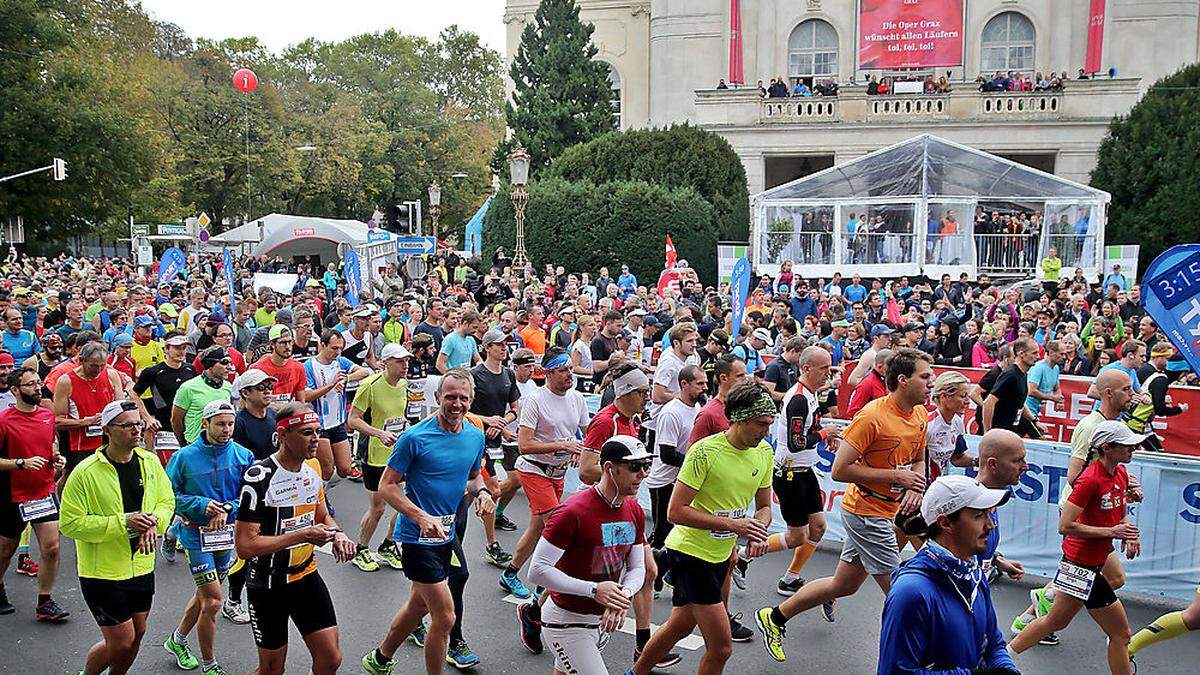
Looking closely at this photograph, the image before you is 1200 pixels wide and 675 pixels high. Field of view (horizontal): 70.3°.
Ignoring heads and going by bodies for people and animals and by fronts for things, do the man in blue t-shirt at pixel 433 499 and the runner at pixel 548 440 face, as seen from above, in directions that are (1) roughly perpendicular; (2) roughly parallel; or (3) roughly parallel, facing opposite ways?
roughly parallel

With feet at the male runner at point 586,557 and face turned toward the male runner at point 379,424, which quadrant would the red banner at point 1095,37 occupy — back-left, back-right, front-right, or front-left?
front-right

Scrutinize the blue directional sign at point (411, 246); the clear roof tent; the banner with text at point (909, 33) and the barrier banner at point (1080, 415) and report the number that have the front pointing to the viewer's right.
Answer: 0

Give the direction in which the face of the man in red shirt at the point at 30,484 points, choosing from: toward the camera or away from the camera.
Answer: toward the camera

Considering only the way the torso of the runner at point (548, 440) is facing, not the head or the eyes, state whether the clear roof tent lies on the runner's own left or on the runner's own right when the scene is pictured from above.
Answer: on the runner's own left

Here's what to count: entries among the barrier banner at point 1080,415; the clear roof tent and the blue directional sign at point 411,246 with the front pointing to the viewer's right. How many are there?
0

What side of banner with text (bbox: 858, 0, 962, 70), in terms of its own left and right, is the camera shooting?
front

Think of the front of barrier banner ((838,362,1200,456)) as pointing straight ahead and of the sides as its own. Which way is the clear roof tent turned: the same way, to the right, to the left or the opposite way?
the same way

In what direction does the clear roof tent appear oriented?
toward the camera

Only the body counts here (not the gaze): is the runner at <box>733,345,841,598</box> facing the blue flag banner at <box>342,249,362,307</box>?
no

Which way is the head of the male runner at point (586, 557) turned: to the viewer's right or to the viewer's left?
to the viewer's right

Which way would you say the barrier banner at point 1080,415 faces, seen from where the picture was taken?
facing the viewer

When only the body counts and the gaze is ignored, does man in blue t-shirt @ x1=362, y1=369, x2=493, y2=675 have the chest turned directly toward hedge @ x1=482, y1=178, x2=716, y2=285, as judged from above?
no
